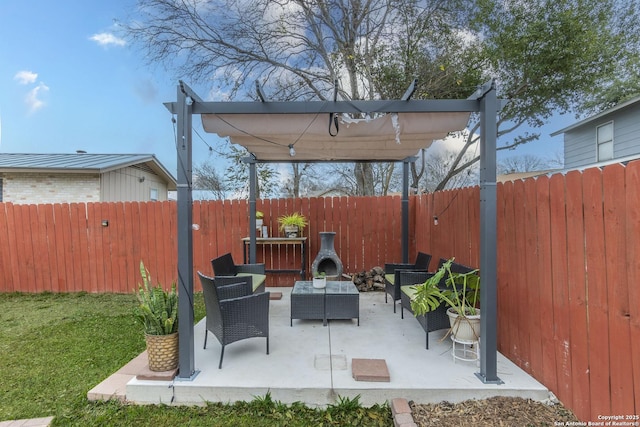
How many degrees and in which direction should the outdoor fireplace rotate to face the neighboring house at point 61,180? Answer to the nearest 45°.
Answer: approximately 135° to its right

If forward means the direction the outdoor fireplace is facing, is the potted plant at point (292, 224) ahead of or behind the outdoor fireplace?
behind

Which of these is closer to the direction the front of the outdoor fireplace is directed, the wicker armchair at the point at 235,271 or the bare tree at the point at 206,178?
the wicker armchair

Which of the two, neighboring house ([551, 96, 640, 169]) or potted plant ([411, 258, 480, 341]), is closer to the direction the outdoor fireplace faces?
the potted plant

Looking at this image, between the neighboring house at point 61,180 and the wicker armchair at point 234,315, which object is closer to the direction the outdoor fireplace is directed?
the wicker armchair

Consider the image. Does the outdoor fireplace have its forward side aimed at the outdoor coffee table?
yes

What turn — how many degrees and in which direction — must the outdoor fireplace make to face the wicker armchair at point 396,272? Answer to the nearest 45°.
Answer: approximately 45° to its left

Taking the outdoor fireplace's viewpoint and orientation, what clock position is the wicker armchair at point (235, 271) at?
The wicker armchair is roughly at 2 o'clock from the outdoor fireplace.

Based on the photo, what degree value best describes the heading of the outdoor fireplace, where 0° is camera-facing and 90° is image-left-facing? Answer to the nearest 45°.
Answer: approximately 0°

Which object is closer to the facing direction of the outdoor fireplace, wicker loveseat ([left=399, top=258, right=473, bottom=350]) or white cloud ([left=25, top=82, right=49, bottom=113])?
the wicker loveseat

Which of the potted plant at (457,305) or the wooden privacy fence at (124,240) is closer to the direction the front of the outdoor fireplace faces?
the potted plant

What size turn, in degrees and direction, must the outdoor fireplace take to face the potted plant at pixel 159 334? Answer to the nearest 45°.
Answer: approximately 45° to its right
